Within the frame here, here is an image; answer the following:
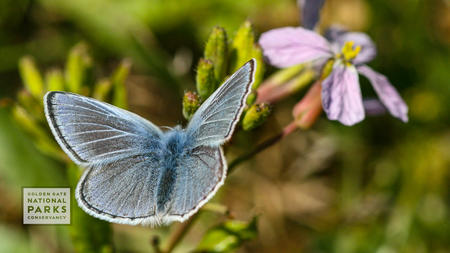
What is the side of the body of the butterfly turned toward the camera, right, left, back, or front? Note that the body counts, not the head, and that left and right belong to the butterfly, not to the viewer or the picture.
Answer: back

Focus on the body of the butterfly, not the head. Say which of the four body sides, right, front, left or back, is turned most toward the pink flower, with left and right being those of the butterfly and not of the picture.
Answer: right

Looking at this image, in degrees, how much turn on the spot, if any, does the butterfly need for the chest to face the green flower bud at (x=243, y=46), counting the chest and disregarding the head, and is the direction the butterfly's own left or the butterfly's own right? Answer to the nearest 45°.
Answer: approximately 45° to the butterfly's own right

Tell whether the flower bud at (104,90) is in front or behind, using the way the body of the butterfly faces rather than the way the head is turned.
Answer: in front

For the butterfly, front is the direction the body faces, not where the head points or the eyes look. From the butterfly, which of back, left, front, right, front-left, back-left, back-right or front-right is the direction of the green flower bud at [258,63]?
front-right

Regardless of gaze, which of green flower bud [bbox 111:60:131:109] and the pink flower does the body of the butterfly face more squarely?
the green flower bud
